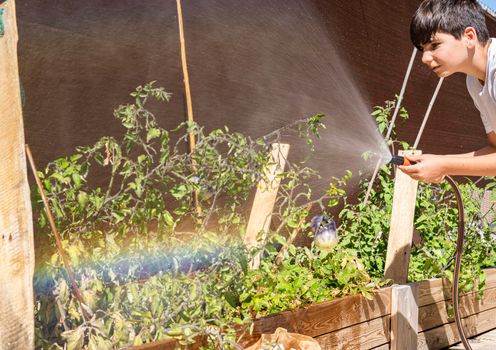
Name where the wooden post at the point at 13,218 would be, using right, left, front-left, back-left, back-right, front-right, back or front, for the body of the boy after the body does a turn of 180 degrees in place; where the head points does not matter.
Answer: back-right

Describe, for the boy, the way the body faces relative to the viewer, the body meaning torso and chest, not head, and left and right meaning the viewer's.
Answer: facing to the left of the viewer
